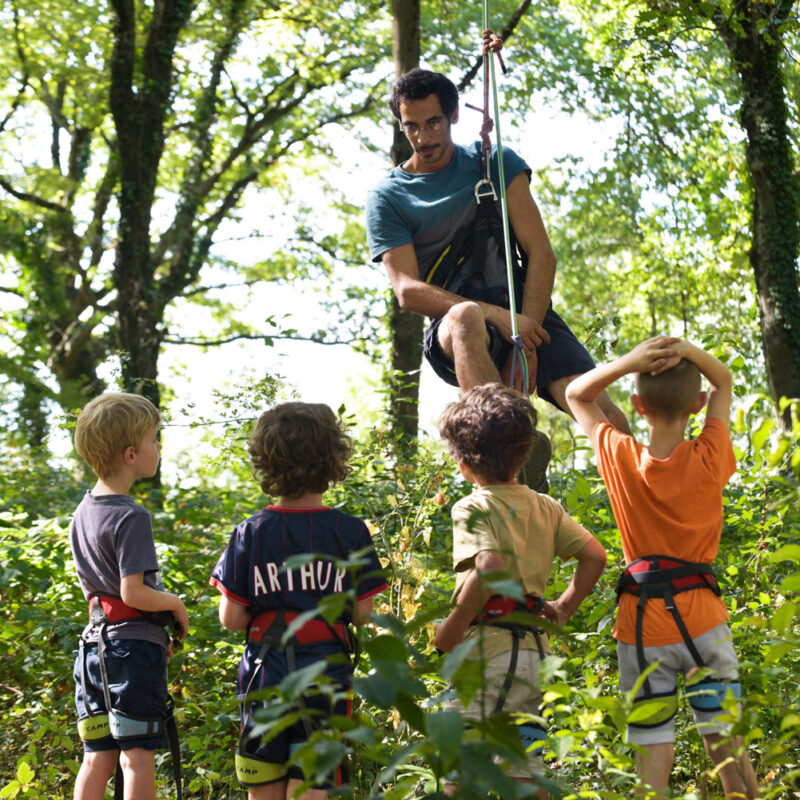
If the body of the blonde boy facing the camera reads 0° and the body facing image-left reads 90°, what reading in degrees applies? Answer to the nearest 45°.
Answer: approximately 225°

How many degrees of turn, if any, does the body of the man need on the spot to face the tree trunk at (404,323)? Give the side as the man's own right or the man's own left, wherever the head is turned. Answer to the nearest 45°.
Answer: approximately 180°

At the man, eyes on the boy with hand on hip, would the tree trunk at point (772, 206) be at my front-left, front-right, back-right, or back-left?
back-left

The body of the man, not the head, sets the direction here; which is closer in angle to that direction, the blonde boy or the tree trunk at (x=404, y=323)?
the blonde boy

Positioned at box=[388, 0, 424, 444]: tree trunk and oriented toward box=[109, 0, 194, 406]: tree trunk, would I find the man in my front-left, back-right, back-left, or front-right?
back-left

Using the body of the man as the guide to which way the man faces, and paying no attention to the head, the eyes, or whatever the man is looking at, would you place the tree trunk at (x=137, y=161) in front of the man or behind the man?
behind

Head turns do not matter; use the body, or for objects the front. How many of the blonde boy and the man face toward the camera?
1

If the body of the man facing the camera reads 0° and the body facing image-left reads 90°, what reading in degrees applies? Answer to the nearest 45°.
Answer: approximately 0°
